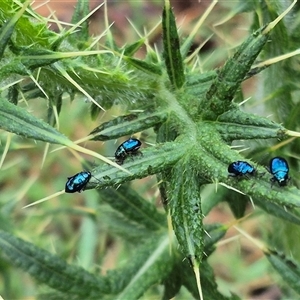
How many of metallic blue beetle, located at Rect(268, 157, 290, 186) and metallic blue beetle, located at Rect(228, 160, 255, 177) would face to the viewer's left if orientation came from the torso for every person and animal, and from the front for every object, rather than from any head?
1

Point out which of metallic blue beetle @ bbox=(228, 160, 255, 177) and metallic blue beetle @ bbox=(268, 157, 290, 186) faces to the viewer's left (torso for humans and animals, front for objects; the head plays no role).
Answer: metallic blue beetle @ bbox=(228, 160, 255, 177)

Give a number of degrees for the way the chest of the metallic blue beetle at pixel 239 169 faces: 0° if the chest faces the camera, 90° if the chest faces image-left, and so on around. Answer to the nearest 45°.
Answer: approximately 90°

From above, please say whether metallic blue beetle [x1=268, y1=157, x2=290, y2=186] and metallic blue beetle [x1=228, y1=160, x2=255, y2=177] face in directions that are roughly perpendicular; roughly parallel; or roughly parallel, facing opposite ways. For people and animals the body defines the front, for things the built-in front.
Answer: roughly perpendicular
